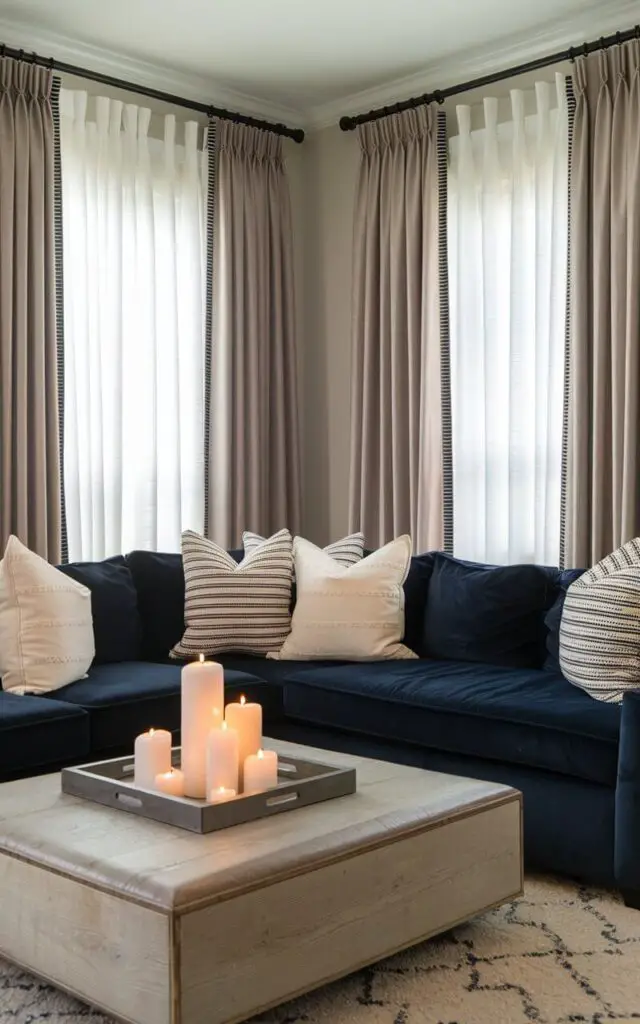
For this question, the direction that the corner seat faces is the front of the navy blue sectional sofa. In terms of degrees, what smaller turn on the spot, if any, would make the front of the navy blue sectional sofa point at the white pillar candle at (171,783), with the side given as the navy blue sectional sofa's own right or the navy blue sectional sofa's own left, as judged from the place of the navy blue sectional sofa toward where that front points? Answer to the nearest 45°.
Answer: approximately 45° to the navy blue sectional sofa's own right

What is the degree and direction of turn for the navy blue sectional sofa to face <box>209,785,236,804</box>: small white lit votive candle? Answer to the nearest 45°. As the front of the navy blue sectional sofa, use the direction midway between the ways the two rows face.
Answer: approximately 45° to its right

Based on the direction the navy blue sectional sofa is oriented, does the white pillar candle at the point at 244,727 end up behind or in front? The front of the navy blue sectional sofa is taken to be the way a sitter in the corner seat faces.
in front

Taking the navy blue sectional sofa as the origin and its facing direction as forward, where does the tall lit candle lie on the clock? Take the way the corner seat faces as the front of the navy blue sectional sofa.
The tall lit candle is roughly at 1 o'clock from the navy blue sectional sofa.

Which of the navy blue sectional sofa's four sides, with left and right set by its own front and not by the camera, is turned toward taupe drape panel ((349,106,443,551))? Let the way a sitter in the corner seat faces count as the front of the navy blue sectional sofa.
back

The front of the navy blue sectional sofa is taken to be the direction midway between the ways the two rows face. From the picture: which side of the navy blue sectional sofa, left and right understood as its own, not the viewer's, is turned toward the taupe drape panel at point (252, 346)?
back

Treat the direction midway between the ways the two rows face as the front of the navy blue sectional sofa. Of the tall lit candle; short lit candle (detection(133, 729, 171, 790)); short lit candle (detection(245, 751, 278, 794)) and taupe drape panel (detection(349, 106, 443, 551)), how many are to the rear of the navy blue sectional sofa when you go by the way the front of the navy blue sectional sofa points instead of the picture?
1

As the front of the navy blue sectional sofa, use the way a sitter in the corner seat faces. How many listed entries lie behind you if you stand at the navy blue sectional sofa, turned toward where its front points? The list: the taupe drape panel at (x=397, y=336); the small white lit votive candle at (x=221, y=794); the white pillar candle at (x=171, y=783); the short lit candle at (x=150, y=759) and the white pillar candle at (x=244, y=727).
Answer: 1

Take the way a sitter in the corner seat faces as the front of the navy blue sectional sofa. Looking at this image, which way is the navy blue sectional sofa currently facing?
toward the camera
